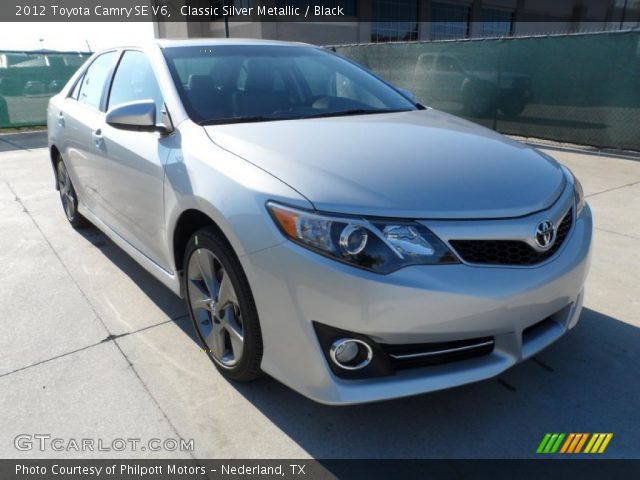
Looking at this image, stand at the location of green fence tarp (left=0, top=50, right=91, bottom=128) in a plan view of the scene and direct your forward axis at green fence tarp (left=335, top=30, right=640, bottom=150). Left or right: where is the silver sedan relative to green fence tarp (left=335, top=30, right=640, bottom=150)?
right

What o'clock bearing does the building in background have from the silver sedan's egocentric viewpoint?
The building in background is roughly at 8 o'clock from the silver sedan.

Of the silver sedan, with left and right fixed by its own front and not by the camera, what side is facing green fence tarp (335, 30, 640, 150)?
left

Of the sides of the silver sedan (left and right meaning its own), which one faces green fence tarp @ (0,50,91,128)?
back

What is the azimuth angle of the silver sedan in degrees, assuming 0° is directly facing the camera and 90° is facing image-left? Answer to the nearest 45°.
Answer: approximately 315°

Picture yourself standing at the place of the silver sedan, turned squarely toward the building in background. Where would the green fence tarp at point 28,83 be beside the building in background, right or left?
left
